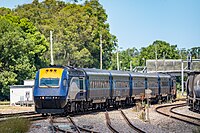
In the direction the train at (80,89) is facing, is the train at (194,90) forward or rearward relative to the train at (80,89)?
rearward

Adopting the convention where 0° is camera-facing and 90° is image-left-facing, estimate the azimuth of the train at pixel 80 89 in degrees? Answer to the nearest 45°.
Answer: approximately 45°
